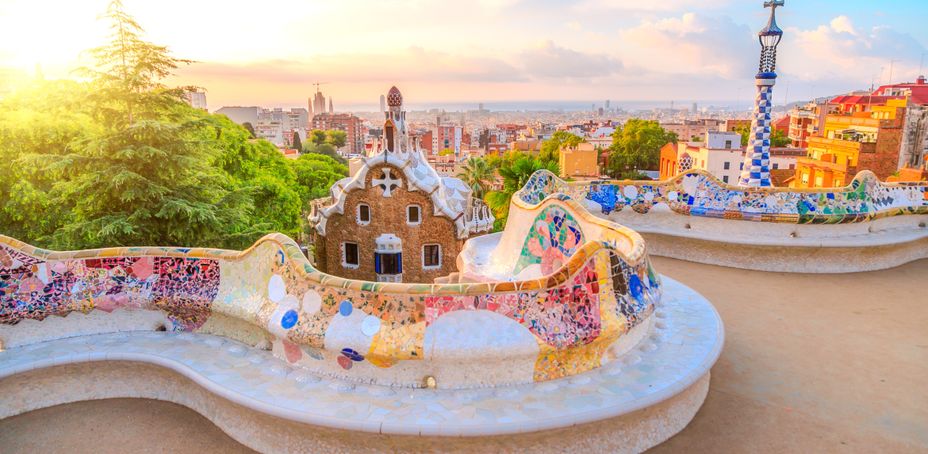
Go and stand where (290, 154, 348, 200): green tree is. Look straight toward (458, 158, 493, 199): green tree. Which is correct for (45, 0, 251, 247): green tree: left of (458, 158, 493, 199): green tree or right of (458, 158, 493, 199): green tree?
right

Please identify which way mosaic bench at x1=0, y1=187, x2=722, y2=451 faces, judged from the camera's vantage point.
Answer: facing the viewer

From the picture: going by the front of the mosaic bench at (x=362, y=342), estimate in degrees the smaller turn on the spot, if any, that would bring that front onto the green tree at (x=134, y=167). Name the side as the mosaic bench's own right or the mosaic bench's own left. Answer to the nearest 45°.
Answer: approximately 135° to the mosaic bench's own right

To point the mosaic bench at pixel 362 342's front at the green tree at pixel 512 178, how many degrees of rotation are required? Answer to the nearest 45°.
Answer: approximately 180°

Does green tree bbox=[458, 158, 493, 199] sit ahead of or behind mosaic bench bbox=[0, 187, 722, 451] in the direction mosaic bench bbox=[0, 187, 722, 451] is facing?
behind

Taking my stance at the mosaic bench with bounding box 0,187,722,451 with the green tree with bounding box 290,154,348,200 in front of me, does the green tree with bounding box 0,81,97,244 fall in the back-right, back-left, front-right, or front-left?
front-left

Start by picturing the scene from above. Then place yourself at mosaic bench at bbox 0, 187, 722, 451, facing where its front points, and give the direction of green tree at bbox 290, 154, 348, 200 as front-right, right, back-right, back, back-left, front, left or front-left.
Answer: back

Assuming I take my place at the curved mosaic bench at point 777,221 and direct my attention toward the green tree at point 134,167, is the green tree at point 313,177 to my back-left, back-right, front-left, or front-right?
front-right

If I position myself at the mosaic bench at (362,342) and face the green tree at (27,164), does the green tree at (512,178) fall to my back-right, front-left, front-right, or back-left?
front-right
